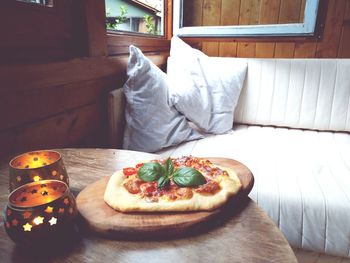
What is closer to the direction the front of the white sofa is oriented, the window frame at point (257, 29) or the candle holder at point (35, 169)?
the candle holder

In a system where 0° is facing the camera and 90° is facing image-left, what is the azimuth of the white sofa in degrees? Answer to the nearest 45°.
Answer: approximately 0°

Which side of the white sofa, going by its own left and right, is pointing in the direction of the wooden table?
front

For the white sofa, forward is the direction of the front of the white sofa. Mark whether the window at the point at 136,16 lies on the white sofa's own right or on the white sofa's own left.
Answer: on the white sofa's own right

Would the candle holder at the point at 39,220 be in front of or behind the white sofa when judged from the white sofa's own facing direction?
in front

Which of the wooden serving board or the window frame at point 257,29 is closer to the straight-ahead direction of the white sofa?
the wooden serving board

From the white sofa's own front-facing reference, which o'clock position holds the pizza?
The pizza is roughly at 1 o'clock from the white sofa.

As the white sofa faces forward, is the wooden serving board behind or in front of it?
in front

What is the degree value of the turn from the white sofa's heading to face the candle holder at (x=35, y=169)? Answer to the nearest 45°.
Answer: approximately 45° to its right

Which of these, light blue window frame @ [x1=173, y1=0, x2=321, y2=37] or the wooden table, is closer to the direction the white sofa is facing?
the wooden table

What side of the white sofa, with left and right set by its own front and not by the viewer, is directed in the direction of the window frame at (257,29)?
back
